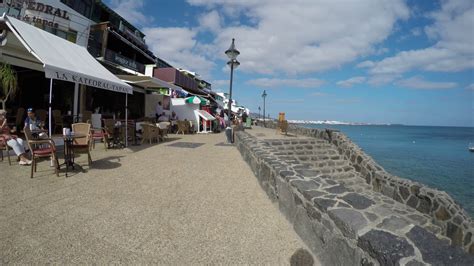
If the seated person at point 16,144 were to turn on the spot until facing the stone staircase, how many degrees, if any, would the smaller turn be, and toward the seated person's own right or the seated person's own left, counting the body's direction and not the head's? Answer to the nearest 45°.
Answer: approximately 45° to the seated person's own right

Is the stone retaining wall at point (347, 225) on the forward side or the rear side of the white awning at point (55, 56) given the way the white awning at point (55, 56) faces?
on the forward side

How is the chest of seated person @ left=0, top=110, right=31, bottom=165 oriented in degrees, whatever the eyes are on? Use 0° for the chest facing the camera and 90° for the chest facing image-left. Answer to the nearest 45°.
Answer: approximately 270°

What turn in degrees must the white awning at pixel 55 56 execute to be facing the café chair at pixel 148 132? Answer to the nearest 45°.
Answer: approximately 90° to its left

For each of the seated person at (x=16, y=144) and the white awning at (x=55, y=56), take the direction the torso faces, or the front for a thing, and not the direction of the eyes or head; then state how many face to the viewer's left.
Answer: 0

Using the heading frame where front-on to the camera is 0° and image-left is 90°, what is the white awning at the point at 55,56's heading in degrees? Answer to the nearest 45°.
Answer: approximately 315°
